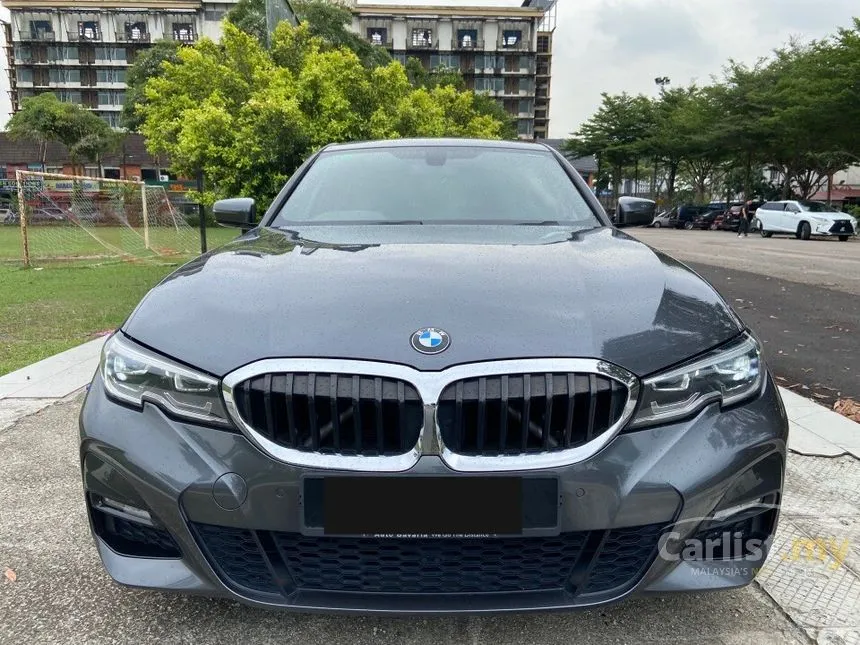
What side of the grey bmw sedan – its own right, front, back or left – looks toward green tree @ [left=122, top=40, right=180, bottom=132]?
back

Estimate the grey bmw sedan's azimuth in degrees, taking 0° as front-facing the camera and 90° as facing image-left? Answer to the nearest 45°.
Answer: approximately 0°

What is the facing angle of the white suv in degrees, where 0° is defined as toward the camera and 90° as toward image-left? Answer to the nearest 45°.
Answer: approximately 315°

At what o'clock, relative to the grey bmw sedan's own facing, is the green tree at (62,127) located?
The green tree is roughly at 5 o'clock from the grey bmw sedan.

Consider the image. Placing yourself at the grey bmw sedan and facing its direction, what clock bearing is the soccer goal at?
The soccer goal is roughly at 5 o'clock from the grey bmw sedan.

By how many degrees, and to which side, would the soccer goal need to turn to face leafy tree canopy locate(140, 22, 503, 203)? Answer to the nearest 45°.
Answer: approximately 135° to its left
